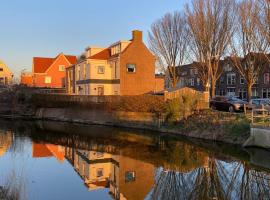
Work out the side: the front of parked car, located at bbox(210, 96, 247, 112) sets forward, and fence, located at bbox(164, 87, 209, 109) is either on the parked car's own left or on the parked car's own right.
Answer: on the parked car's own right
